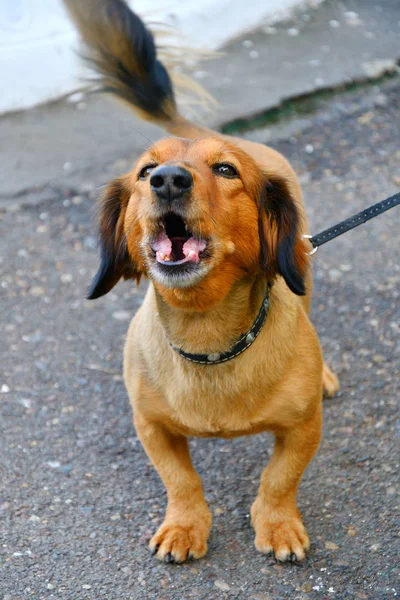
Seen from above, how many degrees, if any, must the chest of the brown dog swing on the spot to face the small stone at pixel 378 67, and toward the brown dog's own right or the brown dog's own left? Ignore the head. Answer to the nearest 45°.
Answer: approximately 180°

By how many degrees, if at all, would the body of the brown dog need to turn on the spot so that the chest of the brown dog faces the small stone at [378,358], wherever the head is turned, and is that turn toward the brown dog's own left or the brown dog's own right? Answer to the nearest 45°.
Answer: approximately 135° to the brown dog's own left

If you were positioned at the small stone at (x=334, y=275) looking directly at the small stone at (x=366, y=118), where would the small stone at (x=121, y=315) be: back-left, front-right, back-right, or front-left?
back-left

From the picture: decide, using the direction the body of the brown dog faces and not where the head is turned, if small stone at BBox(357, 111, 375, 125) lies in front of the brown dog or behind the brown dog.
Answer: behind

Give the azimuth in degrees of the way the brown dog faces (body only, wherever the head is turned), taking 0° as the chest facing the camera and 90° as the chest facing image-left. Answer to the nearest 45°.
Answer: approximately 0°

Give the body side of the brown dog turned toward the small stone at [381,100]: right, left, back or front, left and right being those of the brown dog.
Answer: back
